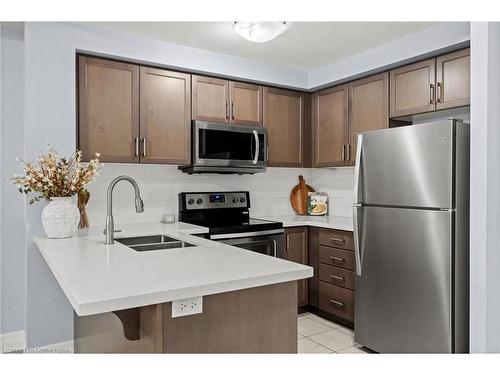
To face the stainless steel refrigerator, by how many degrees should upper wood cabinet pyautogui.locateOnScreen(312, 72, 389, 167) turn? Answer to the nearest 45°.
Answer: approximately 90° to its left

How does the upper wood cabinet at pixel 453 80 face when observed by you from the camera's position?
facing the viewer and to the left of the viewer

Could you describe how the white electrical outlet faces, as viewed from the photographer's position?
facing the viewer

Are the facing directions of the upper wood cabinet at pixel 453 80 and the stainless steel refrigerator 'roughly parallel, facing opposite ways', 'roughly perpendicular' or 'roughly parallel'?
roughly parallel

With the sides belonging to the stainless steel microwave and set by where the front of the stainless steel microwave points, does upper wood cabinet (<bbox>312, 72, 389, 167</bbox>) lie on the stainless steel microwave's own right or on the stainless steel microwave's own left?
on the stainless steel microwave's own left

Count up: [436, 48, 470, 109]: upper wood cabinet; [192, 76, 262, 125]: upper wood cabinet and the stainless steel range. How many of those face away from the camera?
0

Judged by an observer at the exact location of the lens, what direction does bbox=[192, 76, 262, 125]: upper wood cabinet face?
facing the viewer and to the right of the viewer

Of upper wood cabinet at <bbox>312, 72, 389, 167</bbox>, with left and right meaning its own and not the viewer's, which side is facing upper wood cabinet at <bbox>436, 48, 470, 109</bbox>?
left

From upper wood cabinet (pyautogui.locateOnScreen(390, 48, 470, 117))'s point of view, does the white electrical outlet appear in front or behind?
in front

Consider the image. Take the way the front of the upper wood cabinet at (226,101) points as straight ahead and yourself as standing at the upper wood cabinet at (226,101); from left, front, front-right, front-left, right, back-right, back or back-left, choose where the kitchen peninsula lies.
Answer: front-right
